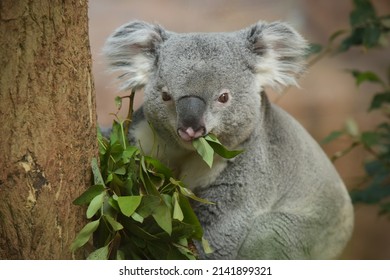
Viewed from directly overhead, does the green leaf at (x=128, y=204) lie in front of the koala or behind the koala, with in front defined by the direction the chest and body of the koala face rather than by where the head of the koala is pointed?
in front

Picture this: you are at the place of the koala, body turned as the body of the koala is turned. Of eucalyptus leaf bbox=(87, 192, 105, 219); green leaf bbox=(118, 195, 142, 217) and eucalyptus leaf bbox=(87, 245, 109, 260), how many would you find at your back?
0

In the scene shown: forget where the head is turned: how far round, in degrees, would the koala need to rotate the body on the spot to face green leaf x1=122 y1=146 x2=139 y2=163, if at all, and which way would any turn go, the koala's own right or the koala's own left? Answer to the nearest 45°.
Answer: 0° — it already faces it

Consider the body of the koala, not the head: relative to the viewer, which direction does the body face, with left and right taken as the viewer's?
facing the viewer and to the left of the viewer

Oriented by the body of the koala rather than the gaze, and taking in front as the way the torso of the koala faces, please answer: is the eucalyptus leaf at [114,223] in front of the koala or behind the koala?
in front

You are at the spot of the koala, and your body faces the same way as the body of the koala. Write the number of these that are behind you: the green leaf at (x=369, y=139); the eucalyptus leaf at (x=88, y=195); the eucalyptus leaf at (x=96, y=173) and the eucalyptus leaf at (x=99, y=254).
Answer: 1

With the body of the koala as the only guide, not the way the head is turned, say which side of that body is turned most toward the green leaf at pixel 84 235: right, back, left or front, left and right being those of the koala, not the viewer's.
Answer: front
